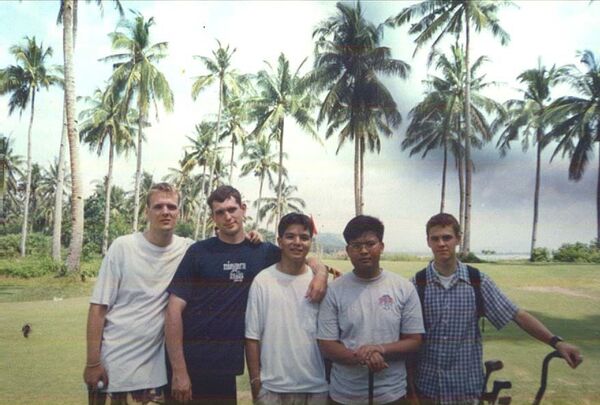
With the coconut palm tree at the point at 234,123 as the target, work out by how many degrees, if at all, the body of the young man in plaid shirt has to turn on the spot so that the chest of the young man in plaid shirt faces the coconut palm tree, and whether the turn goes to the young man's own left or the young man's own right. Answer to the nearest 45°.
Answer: approximately 135° to the young man's own right

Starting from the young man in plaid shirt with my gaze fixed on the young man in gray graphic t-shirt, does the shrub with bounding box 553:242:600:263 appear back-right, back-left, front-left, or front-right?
back-right

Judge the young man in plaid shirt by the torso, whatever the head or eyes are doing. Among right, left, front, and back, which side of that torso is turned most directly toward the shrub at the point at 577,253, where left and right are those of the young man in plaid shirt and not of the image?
back

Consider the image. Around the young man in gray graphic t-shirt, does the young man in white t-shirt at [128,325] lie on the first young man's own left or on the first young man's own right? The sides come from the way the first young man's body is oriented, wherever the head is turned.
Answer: on the first young man's own right

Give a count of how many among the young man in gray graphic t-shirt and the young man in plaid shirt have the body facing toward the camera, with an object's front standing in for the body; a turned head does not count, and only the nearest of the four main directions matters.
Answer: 2

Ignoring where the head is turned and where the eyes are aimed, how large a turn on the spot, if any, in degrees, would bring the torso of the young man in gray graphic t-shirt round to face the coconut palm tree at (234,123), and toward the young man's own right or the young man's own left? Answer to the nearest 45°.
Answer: approximately 180°

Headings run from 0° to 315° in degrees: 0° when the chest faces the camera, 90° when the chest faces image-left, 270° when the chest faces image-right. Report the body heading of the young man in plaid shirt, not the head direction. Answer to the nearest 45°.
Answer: approximately 0°

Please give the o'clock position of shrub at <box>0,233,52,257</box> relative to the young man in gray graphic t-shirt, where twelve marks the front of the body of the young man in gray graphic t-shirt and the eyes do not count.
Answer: The shrub is roughly at 5 o'clock from the young man in gray graphic t-shirt.

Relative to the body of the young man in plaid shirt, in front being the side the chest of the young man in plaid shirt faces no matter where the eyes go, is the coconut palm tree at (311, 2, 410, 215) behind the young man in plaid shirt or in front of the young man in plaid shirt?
behind

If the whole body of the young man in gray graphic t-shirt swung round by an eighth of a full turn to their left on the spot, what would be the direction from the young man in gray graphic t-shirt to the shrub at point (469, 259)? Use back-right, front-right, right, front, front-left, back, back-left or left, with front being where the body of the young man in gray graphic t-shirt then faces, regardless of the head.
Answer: back-left
